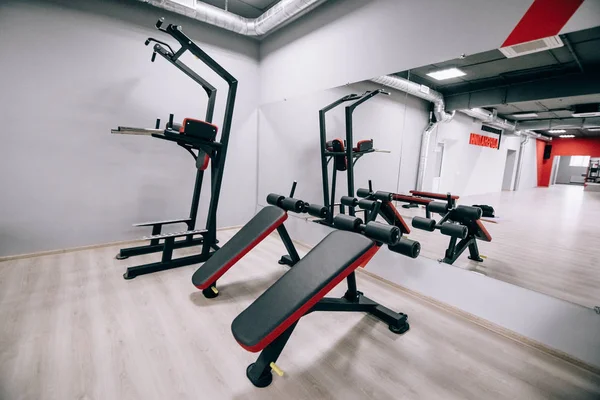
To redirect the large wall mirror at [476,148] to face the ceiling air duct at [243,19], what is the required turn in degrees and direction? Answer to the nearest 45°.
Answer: approximately 45° to its right

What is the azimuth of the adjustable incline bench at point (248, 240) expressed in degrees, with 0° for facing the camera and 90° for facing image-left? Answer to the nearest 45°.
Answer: approximately 225°

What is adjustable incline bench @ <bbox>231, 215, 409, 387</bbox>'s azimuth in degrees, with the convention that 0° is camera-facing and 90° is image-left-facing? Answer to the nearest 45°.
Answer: approximately 225°

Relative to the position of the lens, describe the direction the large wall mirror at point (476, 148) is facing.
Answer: facing the viewer and to the left of the viewer

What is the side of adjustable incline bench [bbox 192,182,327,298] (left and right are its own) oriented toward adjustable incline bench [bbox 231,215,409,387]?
right

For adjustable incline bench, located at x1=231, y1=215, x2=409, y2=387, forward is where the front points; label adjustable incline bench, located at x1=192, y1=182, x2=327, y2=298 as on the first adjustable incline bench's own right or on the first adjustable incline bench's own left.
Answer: on the first adjustable incline bench's own left

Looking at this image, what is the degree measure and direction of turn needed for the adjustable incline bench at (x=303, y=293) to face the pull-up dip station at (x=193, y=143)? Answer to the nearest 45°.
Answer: approximately 90° to its left

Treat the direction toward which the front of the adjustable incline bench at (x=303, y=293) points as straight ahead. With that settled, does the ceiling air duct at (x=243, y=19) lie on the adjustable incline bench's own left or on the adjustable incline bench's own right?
on the adjustable incline bench's own left

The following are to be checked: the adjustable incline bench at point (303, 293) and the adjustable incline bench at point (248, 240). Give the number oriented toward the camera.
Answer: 0

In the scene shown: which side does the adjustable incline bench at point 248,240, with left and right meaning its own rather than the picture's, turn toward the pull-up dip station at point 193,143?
left

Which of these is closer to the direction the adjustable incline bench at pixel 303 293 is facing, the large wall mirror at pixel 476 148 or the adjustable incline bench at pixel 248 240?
the large wall mirror

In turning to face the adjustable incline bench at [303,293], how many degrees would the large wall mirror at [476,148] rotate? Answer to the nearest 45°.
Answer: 0° — it already faces it

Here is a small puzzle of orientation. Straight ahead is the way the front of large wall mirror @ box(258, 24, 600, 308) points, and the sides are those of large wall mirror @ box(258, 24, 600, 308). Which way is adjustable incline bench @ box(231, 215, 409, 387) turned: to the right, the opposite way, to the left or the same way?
the opposite way
